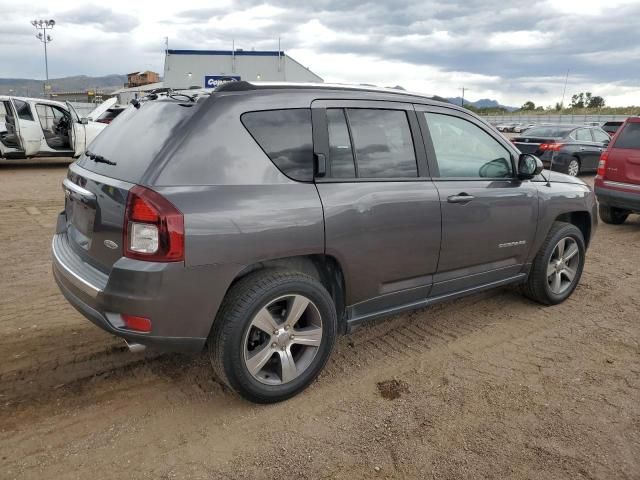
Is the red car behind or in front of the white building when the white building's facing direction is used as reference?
in front

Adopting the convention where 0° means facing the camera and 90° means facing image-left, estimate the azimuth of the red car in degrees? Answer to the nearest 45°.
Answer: approximately 225°

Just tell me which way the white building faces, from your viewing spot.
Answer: facing the viewer

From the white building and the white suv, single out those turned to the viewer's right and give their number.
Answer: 1

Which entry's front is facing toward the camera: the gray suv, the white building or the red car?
the white building

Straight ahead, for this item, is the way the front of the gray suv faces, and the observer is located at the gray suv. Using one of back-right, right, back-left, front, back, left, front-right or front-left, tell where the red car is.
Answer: front

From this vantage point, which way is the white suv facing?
to the viewer's right

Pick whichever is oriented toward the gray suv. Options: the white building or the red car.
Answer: the white building

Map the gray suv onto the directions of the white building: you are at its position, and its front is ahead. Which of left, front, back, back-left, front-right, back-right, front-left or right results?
front

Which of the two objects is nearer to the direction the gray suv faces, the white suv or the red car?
the red car

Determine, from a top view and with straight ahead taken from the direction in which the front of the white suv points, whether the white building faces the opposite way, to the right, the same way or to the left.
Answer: to the right

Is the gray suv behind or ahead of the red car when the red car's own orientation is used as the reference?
behind

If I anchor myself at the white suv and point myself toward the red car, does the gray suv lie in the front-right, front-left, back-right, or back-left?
front-right

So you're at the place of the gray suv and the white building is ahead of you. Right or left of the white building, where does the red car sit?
right

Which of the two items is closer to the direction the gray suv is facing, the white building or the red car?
the red car

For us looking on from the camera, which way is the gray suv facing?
facing away from the viewer and to the right of the viewer

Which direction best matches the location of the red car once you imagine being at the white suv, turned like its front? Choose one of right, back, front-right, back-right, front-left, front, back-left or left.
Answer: front-right

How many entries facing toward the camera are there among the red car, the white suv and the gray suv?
0

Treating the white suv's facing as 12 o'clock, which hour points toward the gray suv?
The gray suv is roughly at 3 o'clock from the white suv.

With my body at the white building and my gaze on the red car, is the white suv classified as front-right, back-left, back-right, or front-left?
front-right
